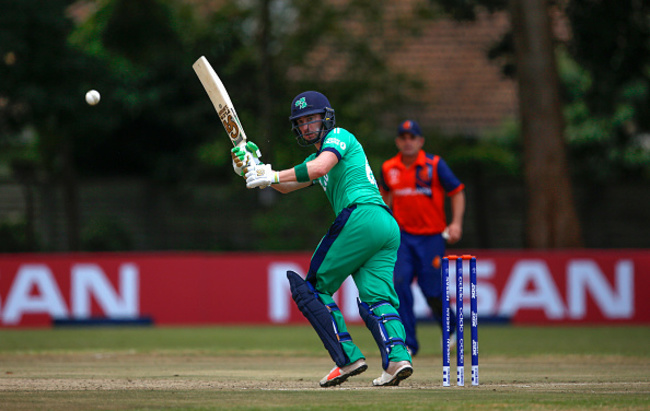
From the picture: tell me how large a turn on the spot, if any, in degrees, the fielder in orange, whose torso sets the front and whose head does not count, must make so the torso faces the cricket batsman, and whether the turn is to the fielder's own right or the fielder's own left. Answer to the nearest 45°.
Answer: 0° — they already face them

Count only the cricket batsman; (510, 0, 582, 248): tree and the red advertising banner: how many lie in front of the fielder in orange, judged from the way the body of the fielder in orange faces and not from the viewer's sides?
1

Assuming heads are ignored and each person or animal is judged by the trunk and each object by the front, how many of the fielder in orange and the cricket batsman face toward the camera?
1

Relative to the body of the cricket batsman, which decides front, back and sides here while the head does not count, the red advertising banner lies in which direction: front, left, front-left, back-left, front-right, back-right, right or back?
right

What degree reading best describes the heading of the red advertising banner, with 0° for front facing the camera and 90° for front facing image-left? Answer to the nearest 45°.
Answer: approximately 0°

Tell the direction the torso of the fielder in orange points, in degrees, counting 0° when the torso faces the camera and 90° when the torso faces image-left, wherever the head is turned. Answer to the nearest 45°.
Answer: approximately 0°

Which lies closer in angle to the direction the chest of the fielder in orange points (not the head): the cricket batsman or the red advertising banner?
the cricket batsman

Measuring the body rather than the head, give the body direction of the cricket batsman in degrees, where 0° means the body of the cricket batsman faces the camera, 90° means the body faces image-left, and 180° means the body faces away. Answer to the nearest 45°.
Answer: approximately 90°

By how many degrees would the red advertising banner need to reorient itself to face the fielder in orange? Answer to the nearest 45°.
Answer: approximately 45° to its left

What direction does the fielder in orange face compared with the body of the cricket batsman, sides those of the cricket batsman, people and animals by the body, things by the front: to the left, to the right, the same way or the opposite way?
to the left

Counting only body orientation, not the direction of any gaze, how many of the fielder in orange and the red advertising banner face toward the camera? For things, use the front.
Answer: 2

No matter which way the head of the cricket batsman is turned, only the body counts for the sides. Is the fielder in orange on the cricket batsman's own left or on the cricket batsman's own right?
on the cricket batsman's own right
